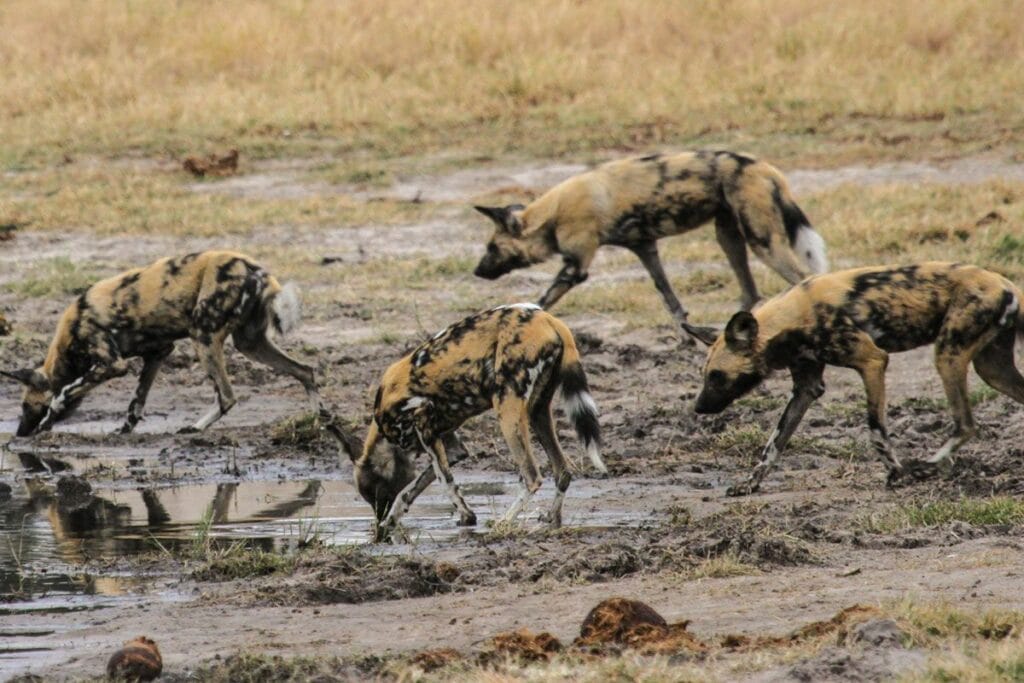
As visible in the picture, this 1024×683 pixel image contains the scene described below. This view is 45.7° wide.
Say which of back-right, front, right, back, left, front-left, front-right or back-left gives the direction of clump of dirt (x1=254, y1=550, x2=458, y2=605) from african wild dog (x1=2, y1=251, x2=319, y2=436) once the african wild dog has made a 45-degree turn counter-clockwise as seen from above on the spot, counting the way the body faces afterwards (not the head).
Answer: front-left

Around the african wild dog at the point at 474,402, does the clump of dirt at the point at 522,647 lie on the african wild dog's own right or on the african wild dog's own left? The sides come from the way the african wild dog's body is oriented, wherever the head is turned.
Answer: on the african wild dog's own left

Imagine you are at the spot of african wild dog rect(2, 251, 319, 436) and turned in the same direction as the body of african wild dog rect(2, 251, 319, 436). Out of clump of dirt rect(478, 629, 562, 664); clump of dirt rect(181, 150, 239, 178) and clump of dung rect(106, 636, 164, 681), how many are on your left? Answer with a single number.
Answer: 2

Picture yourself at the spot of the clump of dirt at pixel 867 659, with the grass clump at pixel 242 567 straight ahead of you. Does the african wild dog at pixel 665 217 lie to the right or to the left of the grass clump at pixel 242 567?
right

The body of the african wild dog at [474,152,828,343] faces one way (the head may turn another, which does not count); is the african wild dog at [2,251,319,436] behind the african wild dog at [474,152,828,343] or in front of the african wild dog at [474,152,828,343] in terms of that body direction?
in front

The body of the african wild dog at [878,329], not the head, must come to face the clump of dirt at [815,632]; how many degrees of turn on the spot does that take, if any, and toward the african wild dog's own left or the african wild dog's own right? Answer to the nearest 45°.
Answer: approximately 90° to the african wild dog's own left

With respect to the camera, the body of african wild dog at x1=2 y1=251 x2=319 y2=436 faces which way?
to the viewer's left

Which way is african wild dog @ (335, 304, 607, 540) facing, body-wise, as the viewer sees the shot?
to the viewer's left

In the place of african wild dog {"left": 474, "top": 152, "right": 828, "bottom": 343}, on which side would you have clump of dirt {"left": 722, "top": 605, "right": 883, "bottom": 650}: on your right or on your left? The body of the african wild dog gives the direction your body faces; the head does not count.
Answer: on your left

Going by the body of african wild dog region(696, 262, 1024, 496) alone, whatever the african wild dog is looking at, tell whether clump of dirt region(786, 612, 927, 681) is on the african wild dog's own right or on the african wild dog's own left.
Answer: on the african wild dog's own left

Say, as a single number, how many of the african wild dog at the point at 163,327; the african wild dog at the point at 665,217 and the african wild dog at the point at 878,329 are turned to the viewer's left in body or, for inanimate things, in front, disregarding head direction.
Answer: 3

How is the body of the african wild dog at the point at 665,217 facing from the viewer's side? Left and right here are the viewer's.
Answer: facing to the left of the viewer

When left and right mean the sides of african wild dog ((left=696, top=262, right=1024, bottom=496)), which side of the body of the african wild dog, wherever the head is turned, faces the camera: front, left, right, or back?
left
